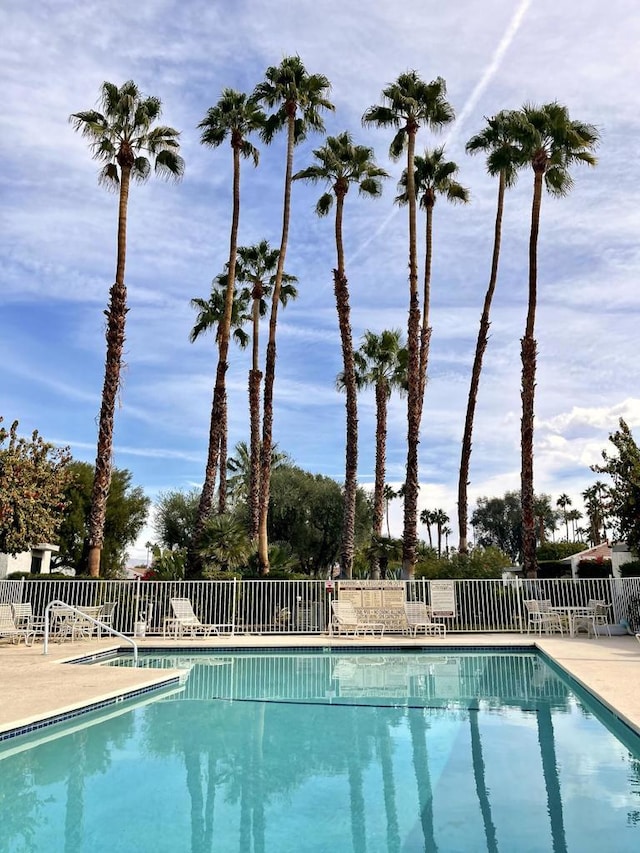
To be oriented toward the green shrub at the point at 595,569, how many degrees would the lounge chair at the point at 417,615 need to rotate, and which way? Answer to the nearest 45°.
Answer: approximately 90° to its left

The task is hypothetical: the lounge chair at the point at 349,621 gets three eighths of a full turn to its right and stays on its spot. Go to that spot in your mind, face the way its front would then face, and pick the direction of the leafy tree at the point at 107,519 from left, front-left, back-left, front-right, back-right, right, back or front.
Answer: front-right

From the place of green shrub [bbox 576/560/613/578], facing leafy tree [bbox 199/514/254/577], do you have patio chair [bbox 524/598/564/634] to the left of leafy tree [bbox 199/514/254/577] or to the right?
left

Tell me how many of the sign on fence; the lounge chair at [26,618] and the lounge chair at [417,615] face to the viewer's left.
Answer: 0

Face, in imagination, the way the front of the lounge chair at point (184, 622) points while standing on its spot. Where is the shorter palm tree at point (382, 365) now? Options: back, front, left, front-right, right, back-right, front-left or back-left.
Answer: left

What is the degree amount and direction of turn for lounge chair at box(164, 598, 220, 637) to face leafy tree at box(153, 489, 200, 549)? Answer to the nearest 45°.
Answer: approximately 135° to its left

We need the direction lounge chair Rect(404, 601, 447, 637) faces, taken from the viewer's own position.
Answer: facing the viewer and to the right of the viewer

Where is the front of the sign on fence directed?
toward the camera

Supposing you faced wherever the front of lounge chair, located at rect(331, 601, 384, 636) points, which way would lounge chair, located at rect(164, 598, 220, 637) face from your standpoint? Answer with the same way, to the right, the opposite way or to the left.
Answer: the same way

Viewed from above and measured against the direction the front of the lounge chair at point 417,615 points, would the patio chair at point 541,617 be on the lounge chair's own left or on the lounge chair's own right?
on the lounge chair's own left

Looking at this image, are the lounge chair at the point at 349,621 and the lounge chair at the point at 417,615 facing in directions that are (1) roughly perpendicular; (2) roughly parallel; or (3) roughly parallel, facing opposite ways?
roughly parallel
